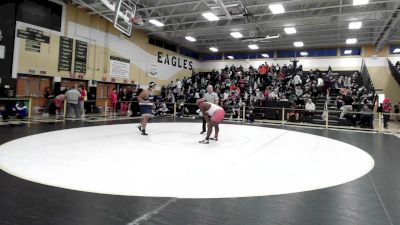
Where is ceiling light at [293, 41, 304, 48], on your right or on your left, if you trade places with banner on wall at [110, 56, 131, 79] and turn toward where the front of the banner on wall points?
on your left

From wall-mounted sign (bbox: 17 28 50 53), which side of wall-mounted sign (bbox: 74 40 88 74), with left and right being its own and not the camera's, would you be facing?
right

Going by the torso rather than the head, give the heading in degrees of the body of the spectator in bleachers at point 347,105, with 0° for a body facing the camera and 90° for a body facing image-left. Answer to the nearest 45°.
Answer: approximately 45°

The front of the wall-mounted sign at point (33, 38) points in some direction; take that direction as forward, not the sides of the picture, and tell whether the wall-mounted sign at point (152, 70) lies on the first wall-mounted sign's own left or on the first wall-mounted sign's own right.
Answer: on the first wall-mounted sign's own left

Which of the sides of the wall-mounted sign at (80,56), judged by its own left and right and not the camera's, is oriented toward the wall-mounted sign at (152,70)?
left

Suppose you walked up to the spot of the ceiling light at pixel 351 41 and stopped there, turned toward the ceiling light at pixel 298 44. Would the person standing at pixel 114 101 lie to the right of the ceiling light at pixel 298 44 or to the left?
left

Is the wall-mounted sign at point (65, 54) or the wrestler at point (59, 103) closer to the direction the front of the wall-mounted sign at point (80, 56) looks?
the wrestler

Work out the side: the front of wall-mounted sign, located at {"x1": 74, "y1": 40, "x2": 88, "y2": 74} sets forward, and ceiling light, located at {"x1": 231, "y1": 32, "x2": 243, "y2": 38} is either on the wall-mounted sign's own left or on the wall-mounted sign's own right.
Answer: on the wall-mounted sign's own left

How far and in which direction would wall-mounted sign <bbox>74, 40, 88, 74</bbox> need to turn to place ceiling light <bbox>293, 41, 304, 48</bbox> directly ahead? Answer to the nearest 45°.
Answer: approximately 45° to its left
